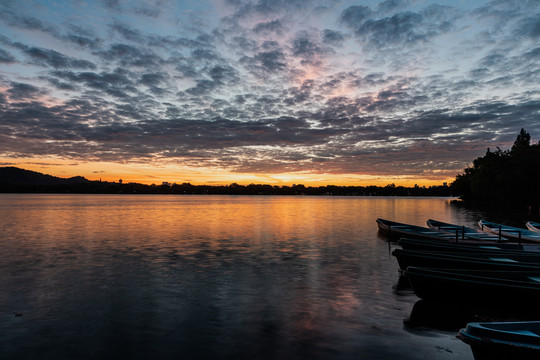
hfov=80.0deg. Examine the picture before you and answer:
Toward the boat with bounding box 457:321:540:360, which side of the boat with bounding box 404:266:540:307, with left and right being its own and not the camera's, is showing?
left

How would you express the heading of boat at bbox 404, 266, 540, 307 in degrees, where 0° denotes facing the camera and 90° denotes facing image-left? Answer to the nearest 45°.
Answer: approximately 90°

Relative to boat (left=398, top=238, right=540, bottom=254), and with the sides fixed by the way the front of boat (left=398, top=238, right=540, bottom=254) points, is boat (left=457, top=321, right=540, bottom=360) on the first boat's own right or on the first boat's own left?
on the first boat's own left

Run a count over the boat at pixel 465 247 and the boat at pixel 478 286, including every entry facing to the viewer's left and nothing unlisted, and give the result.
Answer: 2

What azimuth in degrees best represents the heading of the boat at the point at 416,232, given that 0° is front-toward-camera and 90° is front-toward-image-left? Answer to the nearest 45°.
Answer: approximately 90°

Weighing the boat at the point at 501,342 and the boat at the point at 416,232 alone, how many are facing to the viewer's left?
2

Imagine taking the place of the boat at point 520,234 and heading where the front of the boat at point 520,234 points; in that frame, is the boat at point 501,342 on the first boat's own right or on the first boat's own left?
on the first boat's own left

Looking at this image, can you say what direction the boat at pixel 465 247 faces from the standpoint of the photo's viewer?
facing to the left of the viewer

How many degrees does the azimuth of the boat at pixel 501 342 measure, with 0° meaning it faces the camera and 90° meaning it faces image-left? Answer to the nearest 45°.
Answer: approximately 90°

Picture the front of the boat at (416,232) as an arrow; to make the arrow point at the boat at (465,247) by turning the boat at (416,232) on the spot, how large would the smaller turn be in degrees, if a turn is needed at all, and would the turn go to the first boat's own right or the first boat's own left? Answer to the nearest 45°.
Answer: approximately 90° to the first boat's own left

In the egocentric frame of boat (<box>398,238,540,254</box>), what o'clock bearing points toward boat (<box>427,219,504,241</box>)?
boat (<box>427,219,504,241</box>) is roughly at 3 o'clock from boat (<box>398,238,540,254</box>).

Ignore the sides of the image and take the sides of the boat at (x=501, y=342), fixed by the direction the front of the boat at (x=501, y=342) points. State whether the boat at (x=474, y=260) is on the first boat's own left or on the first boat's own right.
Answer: on the first boat's own right
